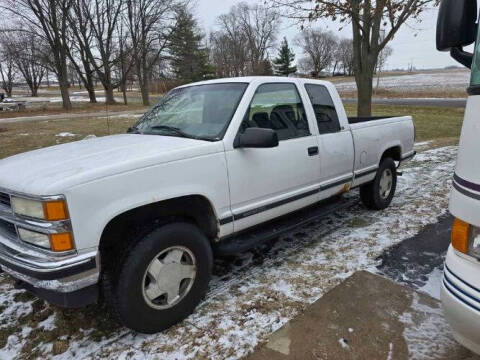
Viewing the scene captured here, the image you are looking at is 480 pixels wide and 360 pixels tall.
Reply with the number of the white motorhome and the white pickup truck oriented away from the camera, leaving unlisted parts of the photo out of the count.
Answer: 0

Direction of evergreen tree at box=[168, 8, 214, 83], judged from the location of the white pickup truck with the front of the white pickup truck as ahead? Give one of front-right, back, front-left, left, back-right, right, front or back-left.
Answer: back-right

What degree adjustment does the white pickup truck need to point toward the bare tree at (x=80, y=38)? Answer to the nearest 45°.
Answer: approximately 135° to its right

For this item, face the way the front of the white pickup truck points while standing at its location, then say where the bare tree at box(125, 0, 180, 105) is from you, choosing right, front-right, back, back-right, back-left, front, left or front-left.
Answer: back-right

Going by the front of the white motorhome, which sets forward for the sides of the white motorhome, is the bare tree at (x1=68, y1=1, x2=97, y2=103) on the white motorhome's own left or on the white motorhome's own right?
on the white motorhome's own right

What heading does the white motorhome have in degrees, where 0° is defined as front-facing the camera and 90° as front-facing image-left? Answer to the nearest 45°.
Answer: approximately 45°

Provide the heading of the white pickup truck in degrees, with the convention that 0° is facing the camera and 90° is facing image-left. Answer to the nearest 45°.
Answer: approximately 45°

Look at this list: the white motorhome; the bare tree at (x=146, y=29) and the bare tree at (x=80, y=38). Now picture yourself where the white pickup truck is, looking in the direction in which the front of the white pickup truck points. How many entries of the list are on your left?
1

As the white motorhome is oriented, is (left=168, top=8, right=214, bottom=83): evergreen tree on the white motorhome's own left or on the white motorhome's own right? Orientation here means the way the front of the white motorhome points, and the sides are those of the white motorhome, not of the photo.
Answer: on the white motorhome's own right

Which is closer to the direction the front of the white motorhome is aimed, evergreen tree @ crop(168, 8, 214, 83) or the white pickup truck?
the white pickup truck

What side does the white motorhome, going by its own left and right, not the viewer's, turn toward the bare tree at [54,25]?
right

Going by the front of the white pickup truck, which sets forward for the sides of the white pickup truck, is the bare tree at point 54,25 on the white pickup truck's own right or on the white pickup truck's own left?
on the white pickup truck's own right

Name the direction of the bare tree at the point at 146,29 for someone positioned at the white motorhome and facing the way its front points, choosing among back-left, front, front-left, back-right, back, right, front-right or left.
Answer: right
